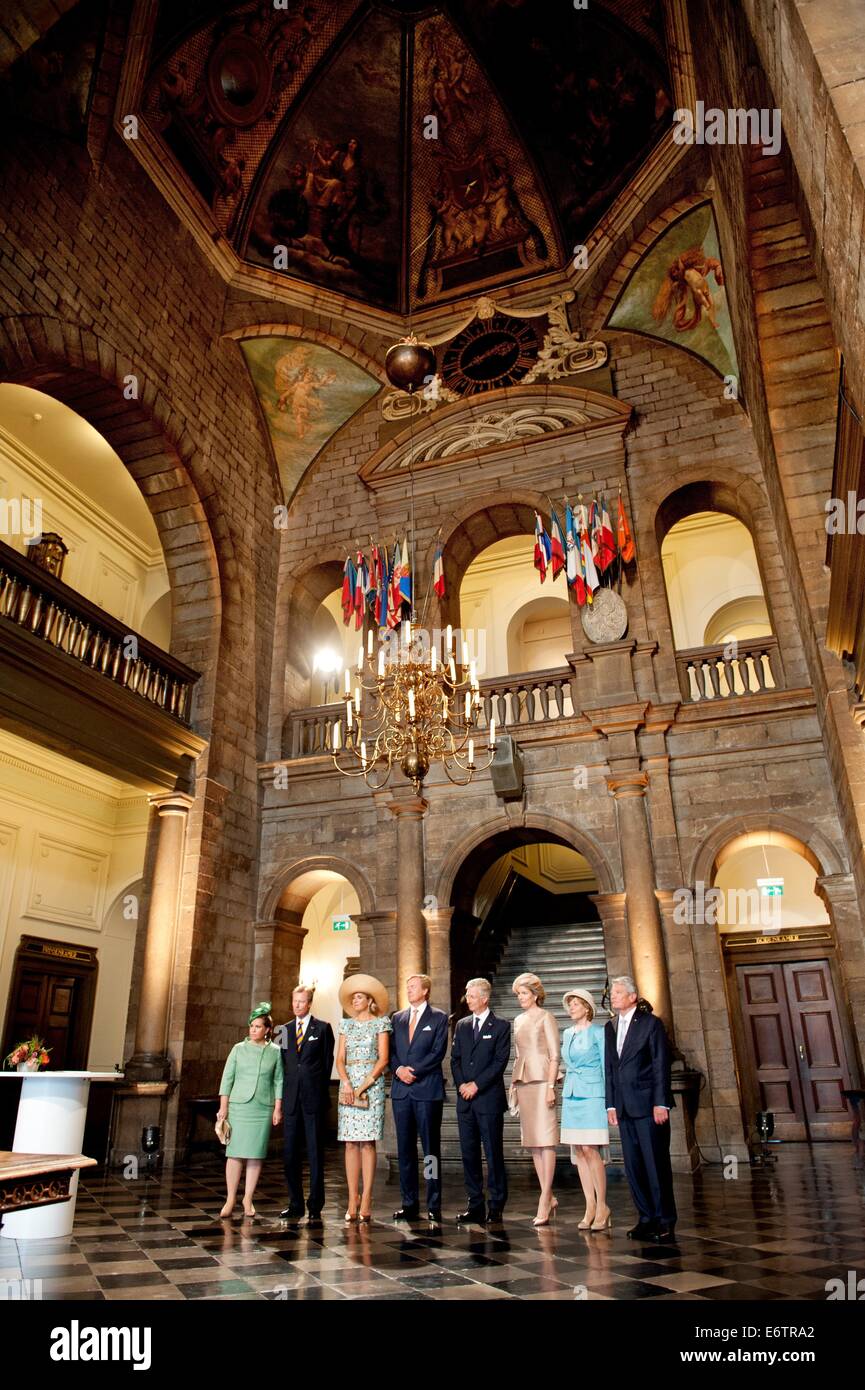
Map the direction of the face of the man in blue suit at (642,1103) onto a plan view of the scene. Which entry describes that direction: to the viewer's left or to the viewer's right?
to the viewer's left

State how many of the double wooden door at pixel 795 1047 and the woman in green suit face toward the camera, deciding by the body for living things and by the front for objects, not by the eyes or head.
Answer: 2

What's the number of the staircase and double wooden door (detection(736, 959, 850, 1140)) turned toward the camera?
2

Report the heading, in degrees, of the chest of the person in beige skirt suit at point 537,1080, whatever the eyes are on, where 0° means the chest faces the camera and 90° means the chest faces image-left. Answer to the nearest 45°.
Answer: approximately 45°

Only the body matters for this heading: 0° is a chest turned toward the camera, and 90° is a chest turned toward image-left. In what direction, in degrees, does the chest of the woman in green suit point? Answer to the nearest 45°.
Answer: approximately 0°
